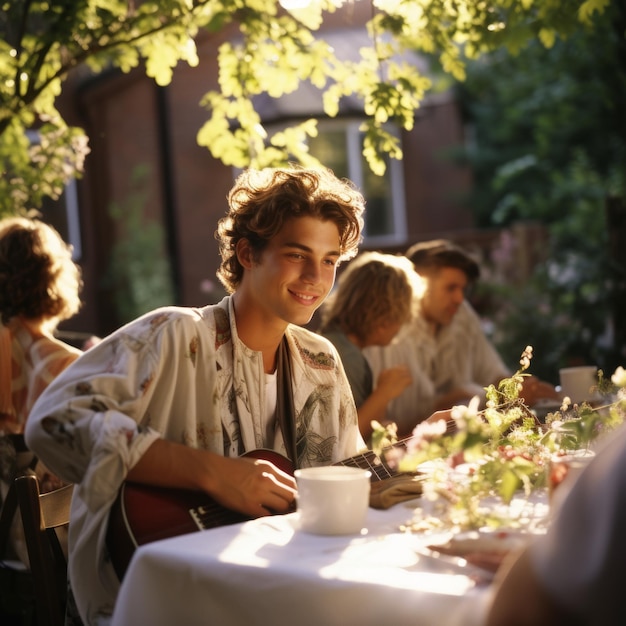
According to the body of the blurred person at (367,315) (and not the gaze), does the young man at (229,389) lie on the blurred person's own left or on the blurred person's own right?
on the blurred person's own right

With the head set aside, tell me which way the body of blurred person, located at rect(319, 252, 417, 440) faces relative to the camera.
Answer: to the viewer's right

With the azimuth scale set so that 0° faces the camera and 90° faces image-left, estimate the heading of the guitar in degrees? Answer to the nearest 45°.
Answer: approximately 315°

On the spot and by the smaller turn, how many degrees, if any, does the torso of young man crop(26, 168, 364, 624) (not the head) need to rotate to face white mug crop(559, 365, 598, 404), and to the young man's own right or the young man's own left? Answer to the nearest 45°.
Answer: approximately 90° to the young man's own left

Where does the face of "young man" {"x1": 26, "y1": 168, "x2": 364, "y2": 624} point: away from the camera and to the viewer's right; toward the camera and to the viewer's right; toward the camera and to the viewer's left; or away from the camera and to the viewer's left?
toward the camera and to the viewer's right

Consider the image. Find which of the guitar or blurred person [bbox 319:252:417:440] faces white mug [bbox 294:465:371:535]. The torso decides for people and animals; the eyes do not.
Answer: the guitar

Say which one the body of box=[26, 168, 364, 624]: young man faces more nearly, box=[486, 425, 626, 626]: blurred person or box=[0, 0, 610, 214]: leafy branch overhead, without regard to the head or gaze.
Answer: the blurred person

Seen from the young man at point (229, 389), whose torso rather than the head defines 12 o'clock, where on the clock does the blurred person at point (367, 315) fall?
The blurred person is roughly at 8 o'clock from the young man.
